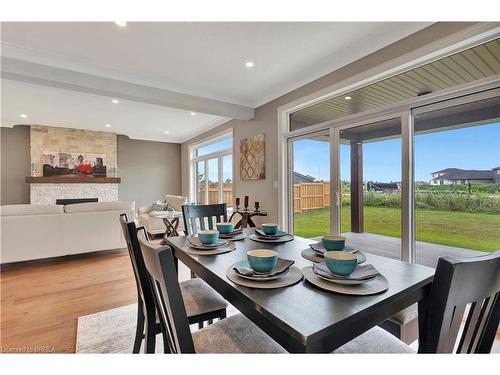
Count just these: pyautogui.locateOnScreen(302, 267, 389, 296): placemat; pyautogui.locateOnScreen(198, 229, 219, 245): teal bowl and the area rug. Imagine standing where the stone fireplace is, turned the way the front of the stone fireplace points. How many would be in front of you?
3

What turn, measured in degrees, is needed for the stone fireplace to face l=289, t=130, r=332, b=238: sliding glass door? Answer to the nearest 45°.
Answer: approximately 45° to its left

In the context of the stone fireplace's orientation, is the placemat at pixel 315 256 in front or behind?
in front

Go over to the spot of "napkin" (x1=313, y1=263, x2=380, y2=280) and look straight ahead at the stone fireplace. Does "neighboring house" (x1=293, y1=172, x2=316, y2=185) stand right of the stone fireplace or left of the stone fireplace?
right

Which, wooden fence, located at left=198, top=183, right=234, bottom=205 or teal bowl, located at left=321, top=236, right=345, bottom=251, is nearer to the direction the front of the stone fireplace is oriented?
the teal bowl

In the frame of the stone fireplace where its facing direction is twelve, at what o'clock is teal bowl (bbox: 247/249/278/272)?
The teal bowl is roughly at 12 o'clock from the stone fireplace.

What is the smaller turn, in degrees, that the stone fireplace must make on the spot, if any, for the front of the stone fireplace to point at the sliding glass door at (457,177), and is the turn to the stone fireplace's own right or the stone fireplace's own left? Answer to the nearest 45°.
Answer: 0° — it already faces it

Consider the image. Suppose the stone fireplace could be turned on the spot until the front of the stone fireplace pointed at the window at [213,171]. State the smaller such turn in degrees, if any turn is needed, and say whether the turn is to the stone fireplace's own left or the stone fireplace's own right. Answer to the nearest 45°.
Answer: approximately 45° to the stone fireplace's own left

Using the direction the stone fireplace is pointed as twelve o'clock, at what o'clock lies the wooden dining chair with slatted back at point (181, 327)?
The wooden dining chair with slatted back is roughly at 12 o'clock from the stone fireplace.

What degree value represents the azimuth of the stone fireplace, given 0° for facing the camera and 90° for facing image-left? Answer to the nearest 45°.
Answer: approximately 0°

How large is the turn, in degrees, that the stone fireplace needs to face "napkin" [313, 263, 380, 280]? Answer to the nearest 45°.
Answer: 0° — it already faces it

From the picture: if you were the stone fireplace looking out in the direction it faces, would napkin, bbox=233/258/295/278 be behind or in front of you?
in front

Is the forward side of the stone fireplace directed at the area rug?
yes

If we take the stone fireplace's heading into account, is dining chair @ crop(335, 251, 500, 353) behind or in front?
in front
